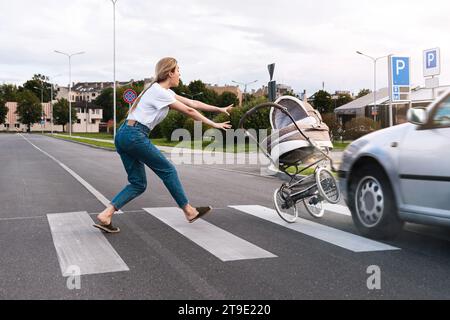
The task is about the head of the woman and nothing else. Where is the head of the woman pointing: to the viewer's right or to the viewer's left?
to the viewer's right

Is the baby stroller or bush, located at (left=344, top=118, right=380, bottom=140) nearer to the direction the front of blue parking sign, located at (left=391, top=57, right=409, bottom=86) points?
the baby stroller

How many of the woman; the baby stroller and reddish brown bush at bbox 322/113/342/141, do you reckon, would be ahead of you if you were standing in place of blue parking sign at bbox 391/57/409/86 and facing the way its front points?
2

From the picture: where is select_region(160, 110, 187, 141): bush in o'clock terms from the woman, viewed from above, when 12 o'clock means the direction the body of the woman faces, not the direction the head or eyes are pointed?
The bush is roughly at 9 o'clock from the woman.

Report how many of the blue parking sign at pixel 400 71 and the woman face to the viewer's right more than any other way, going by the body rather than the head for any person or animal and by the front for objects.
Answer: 1

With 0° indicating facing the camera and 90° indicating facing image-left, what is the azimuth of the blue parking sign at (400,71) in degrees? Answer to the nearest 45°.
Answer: approximately 0°

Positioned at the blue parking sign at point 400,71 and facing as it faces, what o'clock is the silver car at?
The silver car is roughly at 12 o'clock from the blue parking sign.

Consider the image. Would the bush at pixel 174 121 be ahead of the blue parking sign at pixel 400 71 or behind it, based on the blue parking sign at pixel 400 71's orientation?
behind

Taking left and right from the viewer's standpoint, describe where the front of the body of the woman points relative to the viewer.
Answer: facing to the right of the viewer
